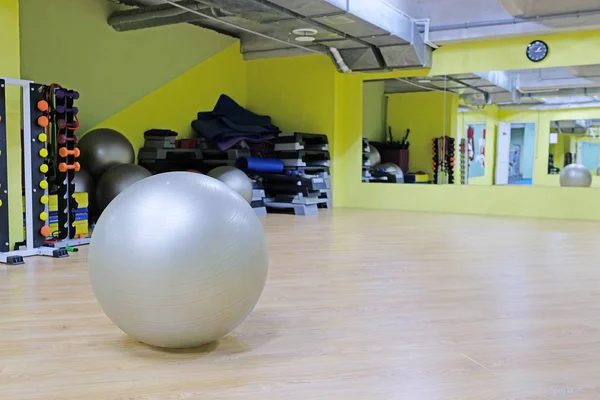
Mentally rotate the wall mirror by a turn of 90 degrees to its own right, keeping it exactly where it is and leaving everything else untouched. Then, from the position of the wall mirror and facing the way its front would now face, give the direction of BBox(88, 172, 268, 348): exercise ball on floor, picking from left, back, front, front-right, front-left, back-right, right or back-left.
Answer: left

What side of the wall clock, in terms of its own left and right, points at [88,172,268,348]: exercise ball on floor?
front

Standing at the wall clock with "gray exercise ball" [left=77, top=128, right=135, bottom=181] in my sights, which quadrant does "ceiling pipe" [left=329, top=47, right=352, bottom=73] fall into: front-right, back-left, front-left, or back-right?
front-right

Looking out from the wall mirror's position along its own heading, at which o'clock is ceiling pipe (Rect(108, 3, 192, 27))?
The ceiling pipe is roughly at 2 o'clock from the wall mirror.

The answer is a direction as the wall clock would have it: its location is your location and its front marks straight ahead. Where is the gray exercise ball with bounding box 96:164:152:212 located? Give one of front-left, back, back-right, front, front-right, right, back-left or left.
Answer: front-right

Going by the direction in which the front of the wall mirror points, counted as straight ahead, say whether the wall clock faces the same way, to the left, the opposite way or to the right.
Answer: the same way

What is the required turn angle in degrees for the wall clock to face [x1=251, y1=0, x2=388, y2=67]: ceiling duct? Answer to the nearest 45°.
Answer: approximately 45° to its right

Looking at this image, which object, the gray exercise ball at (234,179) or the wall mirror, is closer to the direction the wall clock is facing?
the gray exercise ball

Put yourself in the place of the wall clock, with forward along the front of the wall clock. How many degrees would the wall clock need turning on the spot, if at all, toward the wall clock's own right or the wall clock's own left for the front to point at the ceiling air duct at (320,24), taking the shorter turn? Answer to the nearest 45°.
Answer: approximately 45° to the wall clock's own right

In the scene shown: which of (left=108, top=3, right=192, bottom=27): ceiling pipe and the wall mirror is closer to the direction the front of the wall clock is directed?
the ceiling pipe

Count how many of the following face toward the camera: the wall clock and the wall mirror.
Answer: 2

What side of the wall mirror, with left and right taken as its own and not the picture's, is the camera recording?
front

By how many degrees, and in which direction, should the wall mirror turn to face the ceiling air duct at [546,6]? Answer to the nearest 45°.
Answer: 0° — it already faces it

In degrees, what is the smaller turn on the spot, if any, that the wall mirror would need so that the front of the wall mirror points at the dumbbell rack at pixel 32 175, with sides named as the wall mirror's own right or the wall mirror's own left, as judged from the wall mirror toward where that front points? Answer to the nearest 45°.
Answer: approximately 45° to the wall mirror's own right

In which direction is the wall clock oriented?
toward the camera
